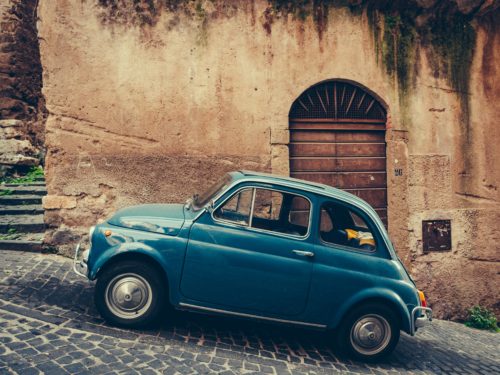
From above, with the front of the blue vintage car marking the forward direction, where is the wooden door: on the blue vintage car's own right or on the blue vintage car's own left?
on the blue vintage car's own right

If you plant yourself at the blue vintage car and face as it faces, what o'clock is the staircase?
The staircase is roughly at 1 o'clock from the blue vintage car.

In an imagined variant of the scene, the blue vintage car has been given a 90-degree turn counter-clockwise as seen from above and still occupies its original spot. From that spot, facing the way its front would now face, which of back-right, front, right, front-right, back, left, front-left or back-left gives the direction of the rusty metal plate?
back-left

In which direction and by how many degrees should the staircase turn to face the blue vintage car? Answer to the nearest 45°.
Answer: approximately 45° to its left

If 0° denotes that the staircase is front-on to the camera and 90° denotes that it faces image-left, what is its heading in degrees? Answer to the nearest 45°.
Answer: approximately 0°

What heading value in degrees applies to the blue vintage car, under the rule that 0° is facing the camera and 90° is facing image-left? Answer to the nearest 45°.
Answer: approximately 90°

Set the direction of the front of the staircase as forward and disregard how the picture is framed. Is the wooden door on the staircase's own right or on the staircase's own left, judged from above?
on the staircase's own left

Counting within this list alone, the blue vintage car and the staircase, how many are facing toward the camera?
1
